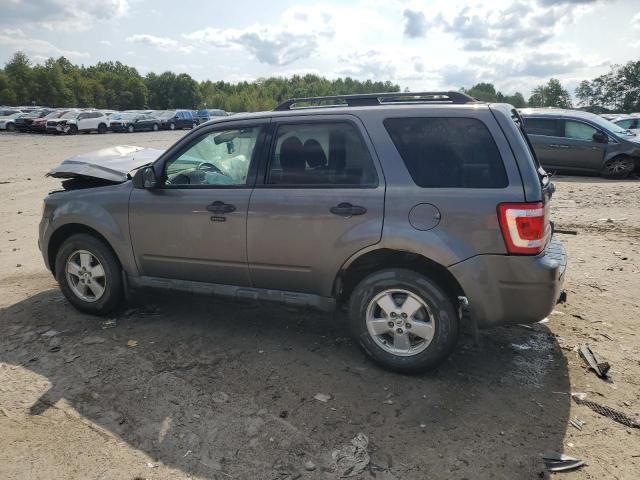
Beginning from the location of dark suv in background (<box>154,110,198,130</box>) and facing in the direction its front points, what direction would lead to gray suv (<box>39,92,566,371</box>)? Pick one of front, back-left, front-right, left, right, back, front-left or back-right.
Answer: front-left

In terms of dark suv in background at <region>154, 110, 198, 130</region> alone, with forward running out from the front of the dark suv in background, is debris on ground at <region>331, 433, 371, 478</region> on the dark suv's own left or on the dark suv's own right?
on the dark suv's own left

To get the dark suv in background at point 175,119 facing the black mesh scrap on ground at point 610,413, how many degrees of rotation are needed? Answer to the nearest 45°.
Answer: approximately 45° to its left

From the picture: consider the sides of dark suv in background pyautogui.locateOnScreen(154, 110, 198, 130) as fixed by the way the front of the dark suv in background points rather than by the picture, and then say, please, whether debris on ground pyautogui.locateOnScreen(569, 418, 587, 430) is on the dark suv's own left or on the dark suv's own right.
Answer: on the dark suv's own left

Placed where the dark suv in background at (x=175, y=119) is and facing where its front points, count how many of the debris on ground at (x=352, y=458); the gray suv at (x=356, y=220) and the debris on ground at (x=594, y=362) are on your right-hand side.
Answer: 0

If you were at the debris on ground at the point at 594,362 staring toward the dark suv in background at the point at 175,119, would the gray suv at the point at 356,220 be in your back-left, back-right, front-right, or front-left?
front-left

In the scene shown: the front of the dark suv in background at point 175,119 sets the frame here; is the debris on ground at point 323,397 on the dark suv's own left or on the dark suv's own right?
on the dark suv's own left

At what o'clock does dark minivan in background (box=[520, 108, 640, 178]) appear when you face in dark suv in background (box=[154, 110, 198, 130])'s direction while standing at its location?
dark minivan in background (box=[520, 108, 640, 178]) is roughly at 10 o'clock from dark suv in background (box=[154, 110, 198, 130]).

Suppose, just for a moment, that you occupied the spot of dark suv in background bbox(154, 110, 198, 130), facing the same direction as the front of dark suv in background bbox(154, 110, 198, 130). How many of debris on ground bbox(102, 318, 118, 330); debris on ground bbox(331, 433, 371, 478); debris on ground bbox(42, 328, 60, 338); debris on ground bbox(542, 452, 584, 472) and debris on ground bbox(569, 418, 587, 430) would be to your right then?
0

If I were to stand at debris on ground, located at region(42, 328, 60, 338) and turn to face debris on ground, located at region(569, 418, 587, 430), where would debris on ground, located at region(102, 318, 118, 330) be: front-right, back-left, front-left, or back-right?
front-left

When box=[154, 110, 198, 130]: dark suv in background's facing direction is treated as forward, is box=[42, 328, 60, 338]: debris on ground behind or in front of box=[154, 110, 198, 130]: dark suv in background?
in front

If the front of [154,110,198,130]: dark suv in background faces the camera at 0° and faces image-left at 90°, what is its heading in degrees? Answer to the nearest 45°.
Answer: approximately 45°

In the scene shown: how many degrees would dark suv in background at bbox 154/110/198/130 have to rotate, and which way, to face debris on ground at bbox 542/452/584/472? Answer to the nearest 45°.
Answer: approximately 45° to its left
